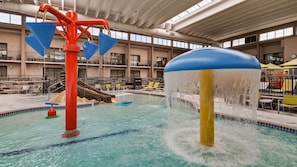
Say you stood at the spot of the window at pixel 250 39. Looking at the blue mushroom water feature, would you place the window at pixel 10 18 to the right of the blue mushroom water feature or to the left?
right

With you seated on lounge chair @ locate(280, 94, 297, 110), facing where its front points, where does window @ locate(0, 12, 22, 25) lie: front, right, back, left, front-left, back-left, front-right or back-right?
front-right

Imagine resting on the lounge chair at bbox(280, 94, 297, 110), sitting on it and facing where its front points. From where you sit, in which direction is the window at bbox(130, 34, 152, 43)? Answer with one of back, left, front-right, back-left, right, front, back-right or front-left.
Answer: right

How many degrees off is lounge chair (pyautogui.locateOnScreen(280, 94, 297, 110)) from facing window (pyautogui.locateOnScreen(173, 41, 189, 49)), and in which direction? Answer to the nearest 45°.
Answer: approximately 90° to its right

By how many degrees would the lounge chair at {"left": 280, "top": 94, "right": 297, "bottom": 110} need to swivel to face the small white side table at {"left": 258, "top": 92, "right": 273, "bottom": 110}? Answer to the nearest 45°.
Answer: approximately 90° to its right

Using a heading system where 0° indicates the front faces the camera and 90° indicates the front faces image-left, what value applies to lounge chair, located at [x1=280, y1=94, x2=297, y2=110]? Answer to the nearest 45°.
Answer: approximately 45°

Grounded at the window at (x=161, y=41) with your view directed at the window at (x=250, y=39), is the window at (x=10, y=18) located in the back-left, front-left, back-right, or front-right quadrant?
back-right

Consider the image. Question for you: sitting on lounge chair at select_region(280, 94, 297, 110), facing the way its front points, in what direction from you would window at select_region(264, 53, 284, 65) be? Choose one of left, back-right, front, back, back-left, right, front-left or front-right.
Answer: back-right
